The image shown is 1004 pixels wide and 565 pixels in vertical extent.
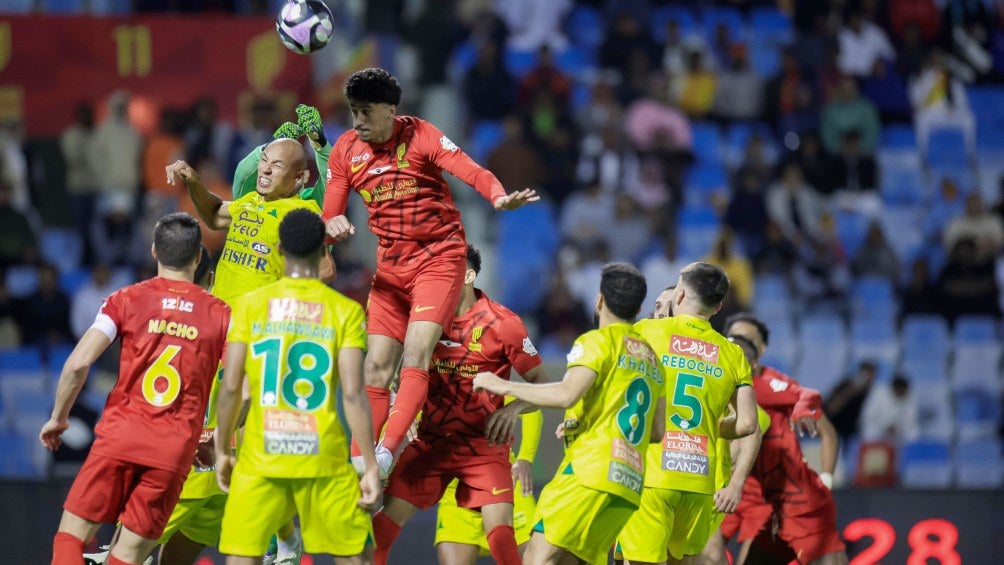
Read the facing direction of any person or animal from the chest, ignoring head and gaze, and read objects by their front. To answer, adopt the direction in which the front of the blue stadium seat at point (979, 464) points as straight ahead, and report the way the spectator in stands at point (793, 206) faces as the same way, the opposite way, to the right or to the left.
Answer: the same way

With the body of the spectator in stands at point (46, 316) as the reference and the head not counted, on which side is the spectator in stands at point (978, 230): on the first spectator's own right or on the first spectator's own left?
on the first spectator's own left

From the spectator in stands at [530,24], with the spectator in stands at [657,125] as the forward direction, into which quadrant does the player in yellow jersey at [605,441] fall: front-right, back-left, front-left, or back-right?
front-right

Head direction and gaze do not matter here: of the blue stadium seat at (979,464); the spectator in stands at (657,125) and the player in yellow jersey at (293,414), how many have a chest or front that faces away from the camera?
1

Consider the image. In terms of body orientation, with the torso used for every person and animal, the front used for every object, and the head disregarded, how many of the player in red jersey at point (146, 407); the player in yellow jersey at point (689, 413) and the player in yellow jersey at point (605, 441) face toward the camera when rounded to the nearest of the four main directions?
0

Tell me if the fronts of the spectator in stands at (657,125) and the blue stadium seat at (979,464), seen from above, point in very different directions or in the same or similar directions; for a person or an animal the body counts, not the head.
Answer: same or similar directions

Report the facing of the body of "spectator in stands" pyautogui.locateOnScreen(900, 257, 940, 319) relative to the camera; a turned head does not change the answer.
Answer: toward the camera

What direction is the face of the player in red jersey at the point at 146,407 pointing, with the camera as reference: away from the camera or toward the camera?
away from the camera

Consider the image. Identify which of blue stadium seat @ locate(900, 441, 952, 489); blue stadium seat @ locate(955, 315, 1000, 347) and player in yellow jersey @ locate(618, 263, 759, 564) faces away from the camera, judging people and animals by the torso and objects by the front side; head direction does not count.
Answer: the player in yellow jersey

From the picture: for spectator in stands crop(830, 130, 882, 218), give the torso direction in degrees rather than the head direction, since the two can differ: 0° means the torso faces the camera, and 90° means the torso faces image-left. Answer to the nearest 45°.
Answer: approximately 0°

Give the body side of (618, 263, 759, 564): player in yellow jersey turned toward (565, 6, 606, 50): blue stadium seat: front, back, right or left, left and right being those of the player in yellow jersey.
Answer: front

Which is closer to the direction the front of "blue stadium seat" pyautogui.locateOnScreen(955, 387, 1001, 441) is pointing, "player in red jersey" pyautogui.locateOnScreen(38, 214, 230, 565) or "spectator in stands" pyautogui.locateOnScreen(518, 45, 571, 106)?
the player in red jersey

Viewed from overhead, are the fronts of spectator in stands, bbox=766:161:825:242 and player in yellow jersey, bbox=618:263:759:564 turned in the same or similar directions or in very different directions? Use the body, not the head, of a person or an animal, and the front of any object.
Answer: very different directions

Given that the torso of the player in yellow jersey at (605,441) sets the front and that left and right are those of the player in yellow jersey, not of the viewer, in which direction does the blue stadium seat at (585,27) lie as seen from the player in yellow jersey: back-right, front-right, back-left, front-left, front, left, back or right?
front-right

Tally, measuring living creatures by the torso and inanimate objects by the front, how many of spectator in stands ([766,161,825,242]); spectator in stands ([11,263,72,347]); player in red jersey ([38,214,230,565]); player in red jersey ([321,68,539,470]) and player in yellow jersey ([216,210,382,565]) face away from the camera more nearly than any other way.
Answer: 2

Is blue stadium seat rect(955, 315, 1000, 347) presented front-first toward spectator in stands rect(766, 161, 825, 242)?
no

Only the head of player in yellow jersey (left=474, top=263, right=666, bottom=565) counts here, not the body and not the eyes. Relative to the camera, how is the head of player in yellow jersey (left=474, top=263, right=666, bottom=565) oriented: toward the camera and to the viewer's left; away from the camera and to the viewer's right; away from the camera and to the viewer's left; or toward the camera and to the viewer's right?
away from the camera and to the viewer's left

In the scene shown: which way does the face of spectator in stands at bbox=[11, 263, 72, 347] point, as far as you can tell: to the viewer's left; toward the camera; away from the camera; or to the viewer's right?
toward the camera
